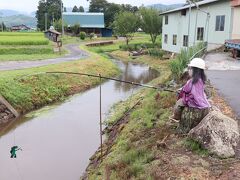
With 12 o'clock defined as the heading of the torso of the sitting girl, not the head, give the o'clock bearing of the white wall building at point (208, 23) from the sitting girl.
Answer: The white wall building is roughly at 3 o'clock from the sitting girl.

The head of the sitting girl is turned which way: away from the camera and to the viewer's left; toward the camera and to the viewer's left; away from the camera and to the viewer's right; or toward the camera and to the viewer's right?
away from the camera and to the viewer's left

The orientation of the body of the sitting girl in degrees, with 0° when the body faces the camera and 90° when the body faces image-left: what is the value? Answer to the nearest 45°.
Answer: approximately 90°
